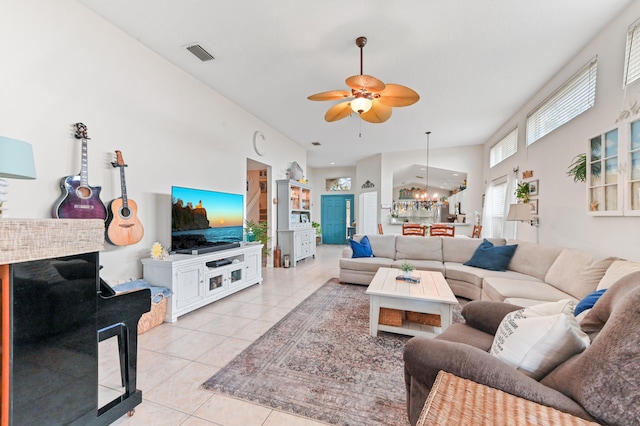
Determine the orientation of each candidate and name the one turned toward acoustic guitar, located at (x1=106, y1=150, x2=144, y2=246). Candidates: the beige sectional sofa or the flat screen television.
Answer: the beige sectional sofa

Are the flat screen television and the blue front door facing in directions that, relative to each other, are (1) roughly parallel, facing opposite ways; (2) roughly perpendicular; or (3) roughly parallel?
roughly perpendicular

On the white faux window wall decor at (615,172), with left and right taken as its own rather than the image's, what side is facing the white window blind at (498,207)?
right

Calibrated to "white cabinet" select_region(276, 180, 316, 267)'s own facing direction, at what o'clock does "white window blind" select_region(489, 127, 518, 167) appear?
The white window blind is roughly at 11 o'clock from the white cabinet.

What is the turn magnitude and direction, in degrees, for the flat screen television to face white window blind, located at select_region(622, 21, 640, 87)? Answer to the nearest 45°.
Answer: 0° — it already faces it

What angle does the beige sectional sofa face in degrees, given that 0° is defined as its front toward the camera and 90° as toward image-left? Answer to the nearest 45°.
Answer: approximately 45°

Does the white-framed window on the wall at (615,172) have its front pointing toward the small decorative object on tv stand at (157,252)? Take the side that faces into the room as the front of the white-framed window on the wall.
yes
